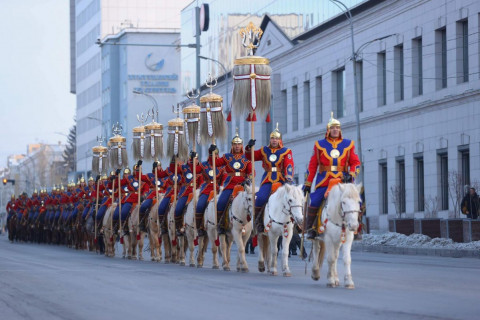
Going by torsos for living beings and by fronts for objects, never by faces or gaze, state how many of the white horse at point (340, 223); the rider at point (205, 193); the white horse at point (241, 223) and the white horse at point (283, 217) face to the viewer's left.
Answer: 0

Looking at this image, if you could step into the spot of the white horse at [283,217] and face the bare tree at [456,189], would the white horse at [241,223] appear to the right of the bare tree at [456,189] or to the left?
left

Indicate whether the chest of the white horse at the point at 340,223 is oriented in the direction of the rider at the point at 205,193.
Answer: no

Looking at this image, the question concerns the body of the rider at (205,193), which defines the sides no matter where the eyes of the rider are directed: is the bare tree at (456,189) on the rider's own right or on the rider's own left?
on the rider's own left

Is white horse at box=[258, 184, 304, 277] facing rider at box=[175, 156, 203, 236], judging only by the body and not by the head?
no

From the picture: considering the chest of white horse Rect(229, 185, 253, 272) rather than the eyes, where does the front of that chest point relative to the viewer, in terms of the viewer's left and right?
facing the viewer and to the right of the viewer

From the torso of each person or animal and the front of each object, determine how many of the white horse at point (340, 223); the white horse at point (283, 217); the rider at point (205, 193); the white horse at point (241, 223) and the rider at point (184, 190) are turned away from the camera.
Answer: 0

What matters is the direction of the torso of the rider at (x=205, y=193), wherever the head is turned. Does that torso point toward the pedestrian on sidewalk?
no

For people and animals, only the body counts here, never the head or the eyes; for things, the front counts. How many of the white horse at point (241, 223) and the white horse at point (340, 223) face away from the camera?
0

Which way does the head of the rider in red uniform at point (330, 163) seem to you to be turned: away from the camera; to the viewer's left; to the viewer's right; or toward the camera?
toward the camera

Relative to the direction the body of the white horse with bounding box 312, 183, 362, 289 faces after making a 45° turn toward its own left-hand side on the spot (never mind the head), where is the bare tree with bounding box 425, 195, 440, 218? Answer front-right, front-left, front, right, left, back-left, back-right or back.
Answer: left

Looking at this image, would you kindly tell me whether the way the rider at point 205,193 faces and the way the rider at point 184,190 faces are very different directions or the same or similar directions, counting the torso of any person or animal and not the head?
same or similar directions

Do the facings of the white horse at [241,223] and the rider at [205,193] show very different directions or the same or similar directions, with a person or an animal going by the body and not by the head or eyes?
same or similar directions

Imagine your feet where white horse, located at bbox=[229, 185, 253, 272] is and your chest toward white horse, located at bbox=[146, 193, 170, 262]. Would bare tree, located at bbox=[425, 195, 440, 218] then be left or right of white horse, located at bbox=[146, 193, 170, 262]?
right
